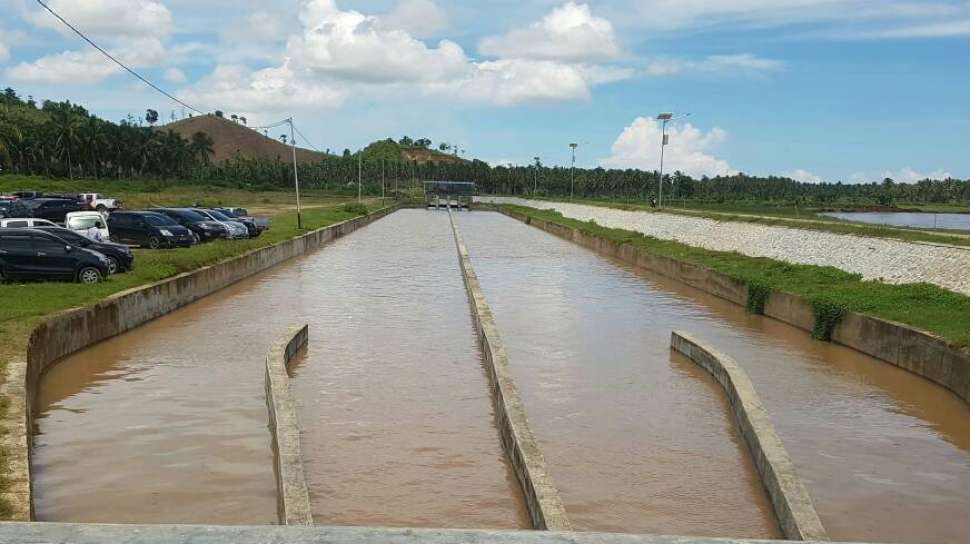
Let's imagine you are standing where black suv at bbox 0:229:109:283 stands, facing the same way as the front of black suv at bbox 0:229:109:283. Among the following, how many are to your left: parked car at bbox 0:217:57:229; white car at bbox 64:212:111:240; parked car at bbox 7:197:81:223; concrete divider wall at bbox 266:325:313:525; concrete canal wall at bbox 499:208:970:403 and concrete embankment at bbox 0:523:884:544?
3

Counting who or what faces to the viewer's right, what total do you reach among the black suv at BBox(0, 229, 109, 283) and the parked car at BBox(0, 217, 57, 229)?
2

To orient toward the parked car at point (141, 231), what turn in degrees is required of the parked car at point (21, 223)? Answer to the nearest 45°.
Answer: approximately 45° to its left

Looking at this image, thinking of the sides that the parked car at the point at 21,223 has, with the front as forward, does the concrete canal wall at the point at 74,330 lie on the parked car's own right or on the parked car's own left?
on the parked car's own right

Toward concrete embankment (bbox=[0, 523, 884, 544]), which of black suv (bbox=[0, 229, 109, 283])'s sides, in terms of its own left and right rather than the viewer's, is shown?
right

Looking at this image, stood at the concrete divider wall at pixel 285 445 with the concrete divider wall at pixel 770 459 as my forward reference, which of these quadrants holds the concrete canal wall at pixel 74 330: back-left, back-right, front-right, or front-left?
back-left

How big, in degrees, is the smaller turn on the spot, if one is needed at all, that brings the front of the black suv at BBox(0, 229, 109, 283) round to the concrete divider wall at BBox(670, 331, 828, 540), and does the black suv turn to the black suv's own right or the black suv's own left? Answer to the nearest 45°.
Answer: approximately 45° to the black suv's own right

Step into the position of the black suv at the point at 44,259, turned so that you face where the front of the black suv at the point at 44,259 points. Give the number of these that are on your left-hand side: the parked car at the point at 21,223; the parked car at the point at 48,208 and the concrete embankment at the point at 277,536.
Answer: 2

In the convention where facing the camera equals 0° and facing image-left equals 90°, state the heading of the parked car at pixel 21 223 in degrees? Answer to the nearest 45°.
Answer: approximately 270°

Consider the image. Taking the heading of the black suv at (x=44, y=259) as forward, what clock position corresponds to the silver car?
The silver car is roughly at 10 o'clock from the black suv.

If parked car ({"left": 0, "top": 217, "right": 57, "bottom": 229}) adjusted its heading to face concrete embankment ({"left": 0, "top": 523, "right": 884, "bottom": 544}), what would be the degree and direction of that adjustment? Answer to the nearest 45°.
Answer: approximately 90° to its right

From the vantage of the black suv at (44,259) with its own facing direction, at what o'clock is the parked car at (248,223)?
The parked car is roughly at 10 o'clock from the black suv.

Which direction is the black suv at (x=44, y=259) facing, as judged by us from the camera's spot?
facing to the right of the viewer
